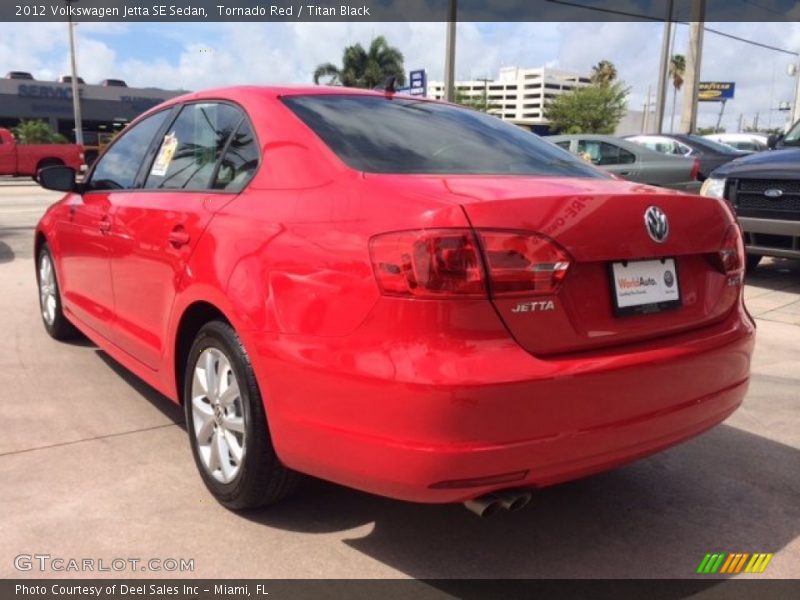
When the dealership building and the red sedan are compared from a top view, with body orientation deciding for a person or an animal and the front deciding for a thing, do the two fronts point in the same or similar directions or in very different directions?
very different directions

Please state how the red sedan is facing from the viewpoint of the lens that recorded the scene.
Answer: facing away from the viewer and to the left of the viewer

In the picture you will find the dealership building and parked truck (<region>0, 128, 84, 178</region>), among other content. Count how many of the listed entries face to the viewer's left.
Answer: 1

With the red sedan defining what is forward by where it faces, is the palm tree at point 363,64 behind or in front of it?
in front

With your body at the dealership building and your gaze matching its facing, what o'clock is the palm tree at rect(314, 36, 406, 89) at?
The palm tree is roughly at 10 o'clock from the dealership building.

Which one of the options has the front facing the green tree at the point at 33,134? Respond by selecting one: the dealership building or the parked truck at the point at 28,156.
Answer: the dealership building

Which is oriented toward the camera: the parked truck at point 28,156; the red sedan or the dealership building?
the dealership building

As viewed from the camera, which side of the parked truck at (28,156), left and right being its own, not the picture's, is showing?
left

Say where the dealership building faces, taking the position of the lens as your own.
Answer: facing the viewer

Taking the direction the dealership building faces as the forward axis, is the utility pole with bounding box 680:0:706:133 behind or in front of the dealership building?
in front

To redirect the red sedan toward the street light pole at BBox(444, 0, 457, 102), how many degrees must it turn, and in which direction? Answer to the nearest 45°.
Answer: approximately 45° to its right

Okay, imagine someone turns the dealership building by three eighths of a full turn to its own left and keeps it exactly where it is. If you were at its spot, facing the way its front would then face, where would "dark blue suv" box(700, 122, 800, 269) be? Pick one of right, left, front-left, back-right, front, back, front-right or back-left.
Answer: back-right

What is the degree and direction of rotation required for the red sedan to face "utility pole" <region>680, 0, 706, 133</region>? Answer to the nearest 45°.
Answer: approximately 45° to its right

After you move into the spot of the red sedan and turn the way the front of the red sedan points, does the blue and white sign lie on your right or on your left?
on your right
